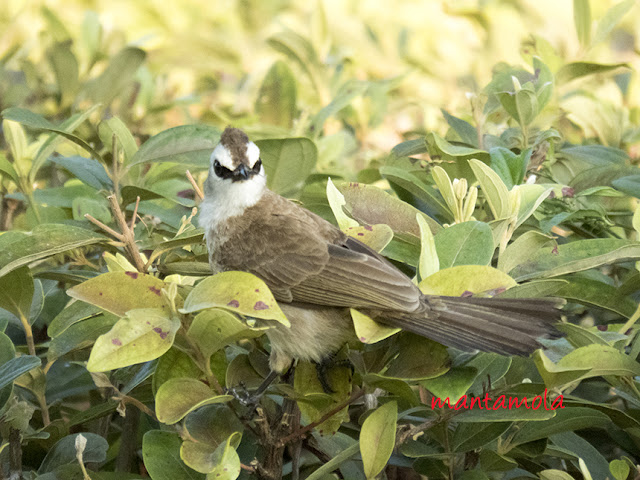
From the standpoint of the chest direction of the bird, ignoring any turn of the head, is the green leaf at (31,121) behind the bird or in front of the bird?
in front

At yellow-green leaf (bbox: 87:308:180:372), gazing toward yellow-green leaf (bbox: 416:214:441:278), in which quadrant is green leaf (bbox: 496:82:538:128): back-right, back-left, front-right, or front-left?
front-left

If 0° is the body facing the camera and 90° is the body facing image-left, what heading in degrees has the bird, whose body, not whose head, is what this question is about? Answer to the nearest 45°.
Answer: approximately 90°

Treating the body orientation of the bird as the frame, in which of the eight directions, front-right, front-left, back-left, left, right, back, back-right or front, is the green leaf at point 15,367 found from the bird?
front-left

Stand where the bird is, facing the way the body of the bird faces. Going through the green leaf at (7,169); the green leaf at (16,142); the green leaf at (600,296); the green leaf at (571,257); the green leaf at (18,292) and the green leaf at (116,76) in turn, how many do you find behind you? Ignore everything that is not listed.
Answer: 2

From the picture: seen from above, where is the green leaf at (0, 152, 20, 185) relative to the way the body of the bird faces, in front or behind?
in front

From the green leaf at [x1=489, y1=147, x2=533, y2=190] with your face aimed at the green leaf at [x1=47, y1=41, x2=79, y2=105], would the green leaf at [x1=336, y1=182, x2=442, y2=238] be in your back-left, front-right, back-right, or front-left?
front-left

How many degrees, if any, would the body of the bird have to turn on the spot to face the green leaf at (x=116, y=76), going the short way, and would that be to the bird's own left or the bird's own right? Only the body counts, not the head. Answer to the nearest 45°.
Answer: approximately 45° to the bird's own right

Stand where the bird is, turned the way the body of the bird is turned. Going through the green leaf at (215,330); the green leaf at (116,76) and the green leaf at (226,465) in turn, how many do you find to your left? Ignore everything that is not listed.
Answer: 2

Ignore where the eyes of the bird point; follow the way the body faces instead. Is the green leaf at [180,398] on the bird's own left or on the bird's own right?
on the bird's own left

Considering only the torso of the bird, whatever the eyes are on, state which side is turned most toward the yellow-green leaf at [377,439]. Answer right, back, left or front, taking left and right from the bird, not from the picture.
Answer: left

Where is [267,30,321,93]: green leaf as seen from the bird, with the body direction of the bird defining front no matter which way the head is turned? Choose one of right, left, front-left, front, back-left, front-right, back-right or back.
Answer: right

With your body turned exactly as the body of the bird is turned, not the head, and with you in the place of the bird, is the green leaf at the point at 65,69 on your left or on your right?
on your right

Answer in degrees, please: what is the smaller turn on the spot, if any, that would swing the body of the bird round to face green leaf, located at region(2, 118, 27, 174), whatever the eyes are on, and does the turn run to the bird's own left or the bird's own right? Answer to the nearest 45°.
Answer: approximately 45° to the bird's own right

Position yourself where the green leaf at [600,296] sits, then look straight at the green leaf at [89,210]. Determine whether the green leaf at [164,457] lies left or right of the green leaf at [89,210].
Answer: left

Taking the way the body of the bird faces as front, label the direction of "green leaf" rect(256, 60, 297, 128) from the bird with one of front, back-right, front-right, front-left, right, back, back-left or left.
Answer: right

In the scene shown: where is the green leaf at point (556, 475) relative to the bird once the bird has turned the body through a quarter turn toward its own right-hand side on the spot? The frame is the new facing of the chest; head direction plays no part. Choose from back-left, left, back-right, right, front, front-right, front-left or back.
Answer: back-right

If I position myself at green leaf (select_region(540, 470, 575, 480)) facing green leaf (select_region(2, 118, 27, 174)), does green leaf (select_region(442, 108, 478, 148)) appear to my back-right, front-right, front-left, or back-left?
front-right

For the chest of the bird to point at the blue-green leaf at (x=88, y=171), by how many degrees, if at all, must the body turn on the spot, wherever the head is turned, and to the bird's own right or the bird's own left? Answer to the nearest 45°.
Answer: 0° — it already faces it
